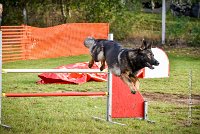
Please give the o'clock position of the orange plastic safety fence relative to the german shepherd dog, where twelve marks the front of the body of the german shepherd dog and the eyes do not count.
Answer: The orange plastic safety fence is roughly at 7 o'clock from the german shepherd dog.

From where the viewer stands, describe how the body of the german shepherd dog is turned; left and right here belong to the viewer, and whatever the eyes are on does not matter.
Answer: facing the viewer and to the right of the viewer
